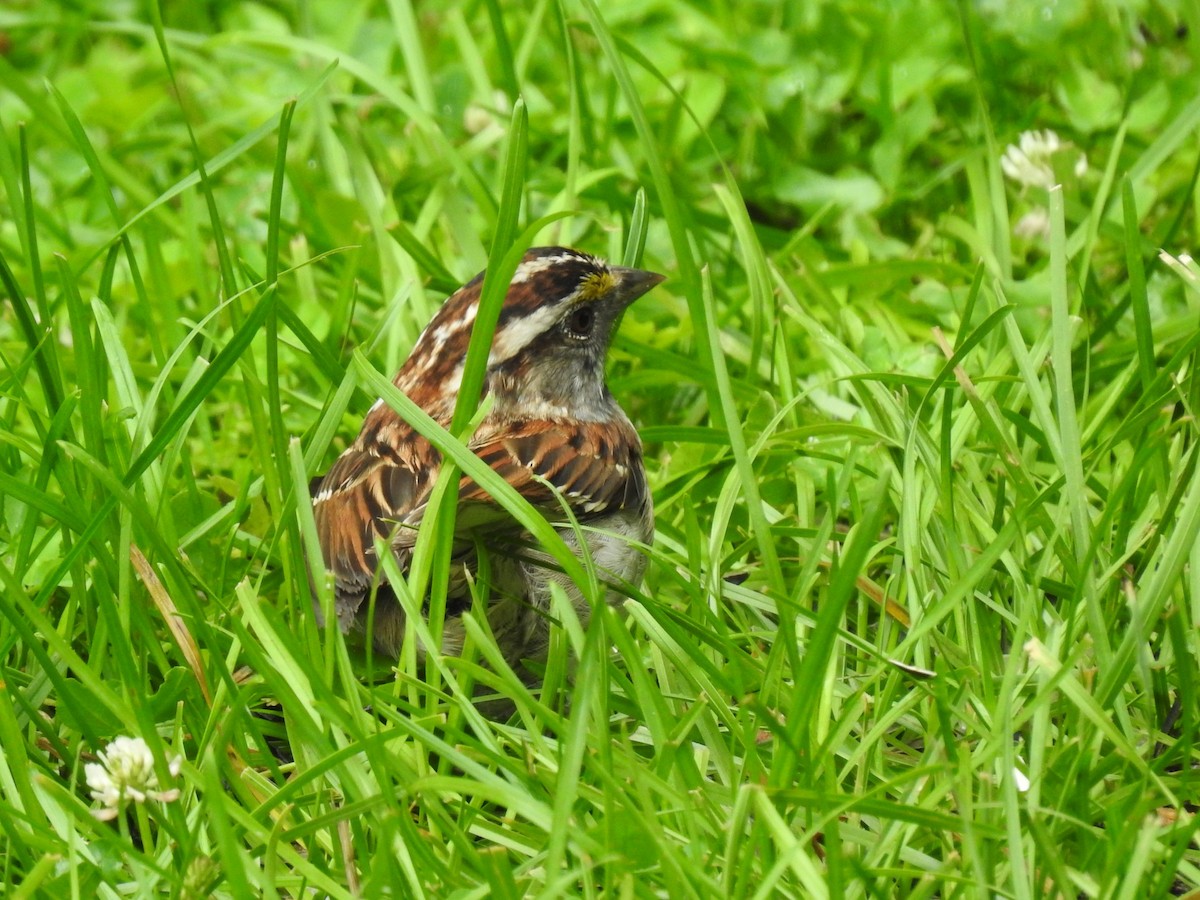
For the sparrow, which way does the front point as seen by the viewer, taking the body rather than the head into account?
to the viewer's right

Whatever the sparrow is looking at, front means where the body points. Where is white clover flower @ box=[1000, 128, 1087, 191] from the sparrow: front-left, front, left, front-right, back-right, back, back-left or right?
front-left

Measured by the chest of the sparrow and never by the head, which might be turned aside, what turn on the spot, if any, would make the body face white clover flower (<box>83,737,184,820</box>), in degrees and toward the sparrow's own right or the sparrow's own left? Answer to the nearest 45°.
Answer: approximately 135° to the sparrow's own right
